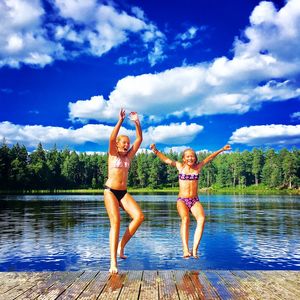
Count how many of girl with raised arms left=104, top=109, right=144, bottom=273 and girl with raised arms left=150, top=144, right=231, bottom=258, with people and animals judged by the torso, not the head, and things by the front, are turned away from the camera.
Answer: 0

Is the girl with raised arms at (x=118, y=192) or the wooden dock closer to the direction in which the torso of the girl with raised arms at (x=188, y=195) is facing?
the wooden dock

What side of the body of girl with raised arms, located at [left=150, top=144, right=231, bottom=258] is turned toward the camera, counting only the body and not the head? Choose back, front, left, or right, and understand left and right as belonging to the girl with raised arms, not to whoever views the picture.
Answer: front

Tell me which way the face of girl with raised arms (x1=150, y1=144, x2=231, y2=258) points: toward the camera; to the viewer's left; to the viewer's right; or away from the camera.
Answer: toward the camera

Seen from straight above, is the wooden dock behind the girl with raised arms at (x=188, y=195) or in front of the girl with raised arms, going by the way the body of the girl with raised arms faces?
in front

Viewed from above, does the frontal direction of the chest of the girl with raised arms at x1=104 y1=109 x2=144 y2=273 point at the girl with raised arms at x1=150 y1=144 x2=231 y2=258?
no

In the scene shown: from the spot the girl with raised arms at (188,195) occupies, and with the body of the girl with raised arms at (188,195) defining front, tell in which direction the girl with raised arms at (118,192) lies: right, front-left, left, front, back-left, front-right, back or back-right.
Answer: front-right
